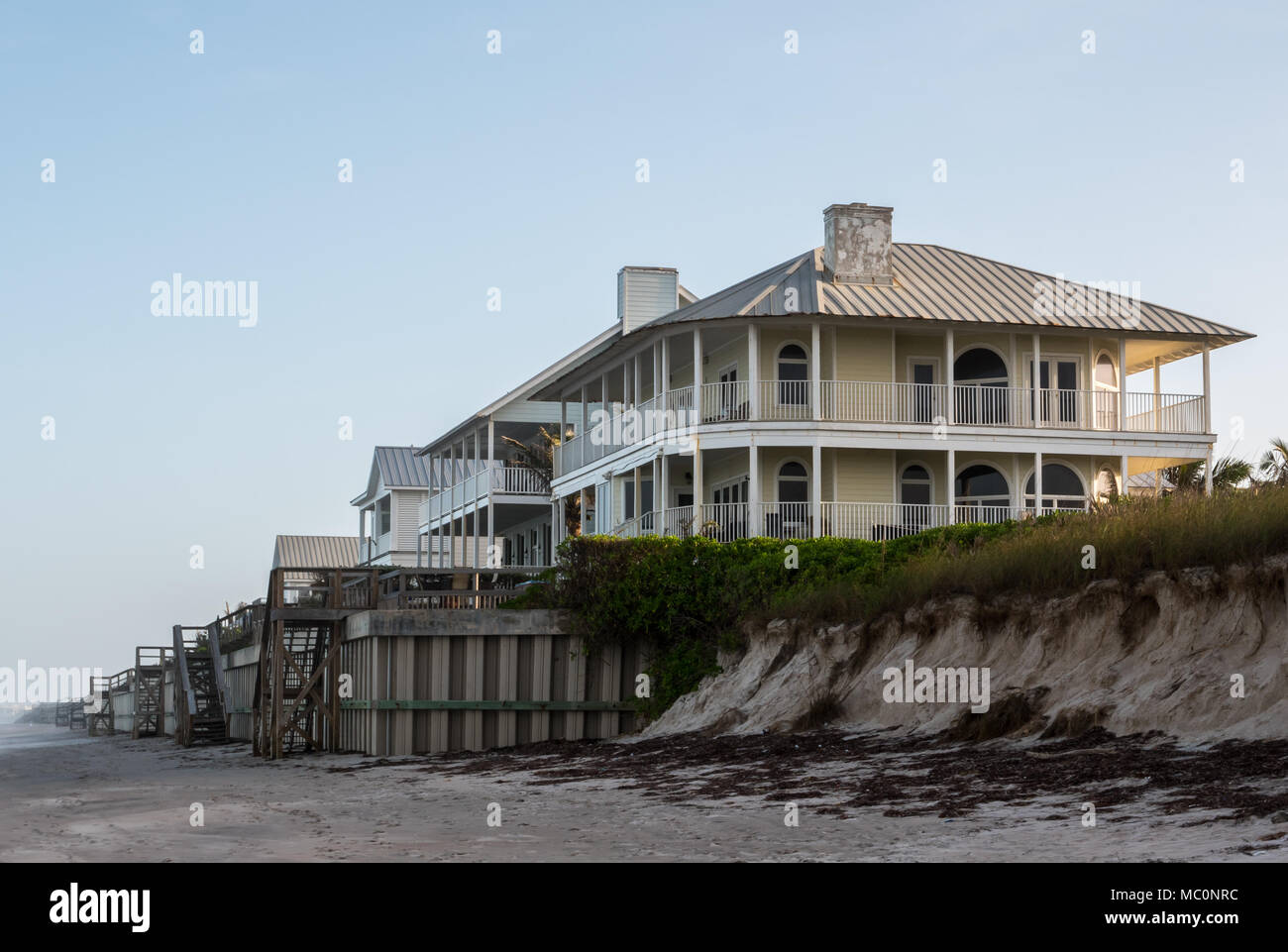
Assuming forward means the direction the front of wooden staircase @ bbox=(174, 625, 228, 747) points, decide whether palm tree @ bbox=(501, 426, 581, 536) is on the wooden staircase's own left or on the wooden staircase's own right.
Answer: on the wooden staircase's own left

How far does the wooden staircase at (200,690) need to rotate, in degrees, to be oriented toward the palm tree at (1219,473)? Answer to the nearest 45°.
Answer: approximately 90° to its left

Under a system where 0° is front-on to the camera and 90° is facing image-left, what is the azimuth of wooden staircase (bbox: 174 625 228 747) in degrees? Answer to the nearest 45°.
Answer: approximately 0°
